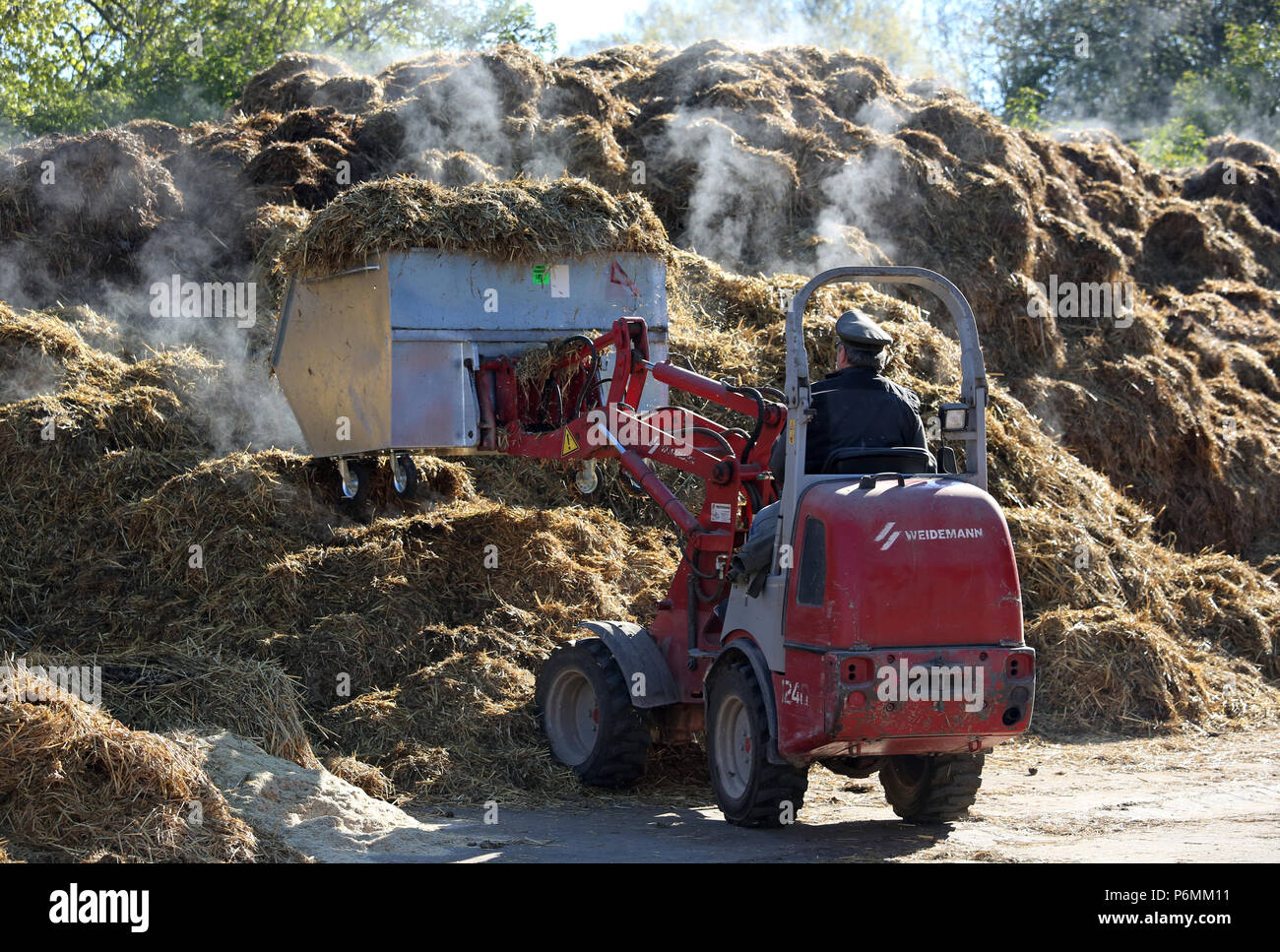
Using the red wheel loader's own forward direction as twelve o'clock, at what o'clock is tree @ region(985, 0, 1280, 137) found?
The tree is roughly at 2 o'clock from the red wheel loader.

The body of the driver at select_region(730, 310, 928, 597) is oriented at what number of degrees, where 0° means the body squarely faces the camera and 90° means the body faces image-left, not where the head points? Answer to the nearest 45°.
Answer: approximately 135°

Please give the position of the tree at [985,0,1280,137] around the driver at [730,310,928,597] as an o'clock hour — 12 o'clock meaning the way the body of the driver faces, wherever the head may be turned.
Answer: The tree is roughly at 2 o'clock from the driver.

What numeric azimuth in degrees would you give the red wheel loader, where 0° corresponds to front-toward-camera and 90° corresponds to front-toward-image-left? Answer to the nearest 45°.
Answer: approximately 135°
